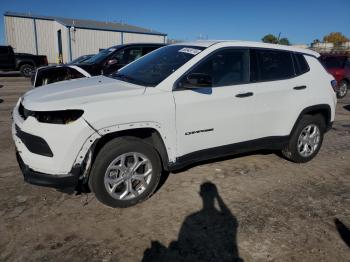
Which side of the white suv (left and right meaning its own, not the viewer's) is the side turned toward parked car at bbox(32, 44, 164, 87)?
right

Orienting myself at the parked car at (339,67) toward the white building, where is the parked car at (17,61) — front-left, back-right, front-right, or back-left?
front-left

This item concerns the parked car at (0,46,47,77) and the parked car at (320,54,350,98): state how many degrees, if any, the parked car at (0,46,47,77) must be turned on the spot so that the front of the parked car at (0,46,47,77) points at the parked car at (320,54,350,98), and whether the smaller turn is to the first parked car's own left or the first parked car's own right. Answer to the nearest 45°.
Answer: approximately 135° to the first parked car's own left

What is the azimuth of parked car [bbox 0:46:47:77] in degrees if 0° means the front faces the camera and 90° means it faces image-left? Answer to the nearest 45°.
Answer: approximately 90°

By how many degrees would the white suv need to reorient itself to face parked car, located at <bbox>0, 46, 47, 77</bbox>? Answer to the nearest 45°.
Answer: approximately 90° to its right

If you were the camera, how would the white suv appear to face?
facing the viewer and to the left of the viewer

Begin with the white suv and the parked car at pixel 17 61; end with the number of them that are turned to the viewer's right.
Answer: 0

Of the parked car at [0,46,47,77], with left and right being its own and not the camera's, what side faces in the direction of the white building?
right
